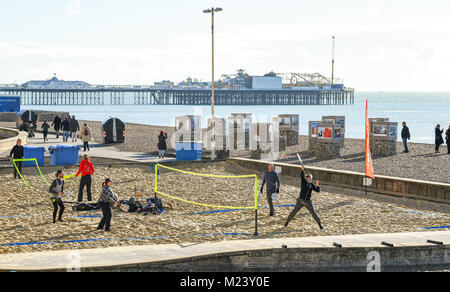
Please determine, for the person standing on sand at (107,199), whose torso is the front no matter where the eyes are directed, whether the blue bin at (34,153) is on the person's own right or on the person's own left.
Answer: on the person's own left

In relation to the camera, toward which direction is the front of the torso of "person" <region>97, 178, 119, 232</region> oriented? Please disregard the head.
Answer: to the viewer's right

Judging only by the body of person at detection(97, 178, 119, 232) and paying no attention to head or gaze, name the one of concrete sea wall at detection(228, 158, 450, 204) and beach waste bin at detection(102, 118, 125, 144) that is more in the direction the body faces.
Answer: the concrete sea wall

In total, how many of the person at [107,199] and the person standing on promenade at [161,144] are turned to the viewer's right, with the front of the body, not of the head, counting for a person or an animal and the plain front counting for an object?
1

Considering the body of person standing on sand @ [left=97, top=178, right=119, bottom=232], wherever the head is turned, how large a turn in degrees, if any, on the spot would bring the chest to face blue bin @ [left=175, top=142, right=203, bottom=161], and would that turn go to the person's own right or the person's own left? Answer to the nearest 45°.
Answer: approximately 90° to the person's own left

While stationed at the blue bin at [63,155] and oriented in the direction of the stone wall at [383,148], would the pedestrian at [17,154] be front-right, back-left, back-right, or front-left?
back-right

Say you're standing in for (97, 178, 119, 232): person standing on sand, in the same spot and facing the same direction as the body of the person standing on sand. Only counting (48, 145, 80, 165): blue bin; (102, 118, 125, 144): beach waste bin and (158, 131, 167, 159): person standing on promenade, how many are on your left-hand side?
3
